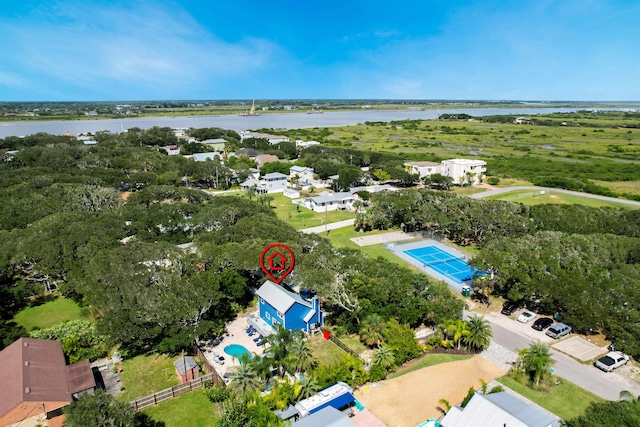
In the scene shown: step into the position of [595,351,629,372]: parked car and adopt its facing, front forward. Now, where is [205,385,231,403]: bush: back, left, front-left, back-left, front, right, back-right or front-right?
back

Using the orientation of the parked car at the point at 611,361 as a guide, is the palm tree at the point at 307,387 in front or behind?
behind

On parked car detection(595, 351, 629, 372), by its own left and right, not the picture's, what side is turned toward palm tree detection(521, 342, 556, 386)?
back

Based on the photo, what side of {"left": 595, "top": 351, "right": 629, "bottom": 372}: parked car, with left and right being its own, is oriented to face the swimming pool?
back

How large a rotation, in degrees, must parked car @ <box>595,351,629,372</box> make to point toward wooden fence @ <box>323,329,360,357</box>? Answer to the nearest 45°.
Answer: approximately 180°

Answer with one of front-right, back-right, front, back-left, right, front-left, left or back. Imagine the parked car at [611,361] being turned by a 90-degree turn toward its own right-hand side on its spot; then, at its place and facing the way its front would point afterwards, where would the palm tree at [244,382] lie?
right

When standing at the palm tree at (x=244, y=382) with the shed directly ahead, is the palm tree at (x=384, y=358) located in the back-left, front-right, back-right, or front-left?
back-right

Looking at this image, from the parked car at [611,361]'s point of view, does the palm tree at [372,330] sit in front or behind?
behind

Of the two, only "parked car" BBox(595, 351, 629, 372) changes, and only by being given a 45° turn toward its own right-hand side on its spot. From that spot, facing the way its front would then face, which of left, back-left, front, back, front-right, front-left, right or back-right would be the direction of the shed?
back-right

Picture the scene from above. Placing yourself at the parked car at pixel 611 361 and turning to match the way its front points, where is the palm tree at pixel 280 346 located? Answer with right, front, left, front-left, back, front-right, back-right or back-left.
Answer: back

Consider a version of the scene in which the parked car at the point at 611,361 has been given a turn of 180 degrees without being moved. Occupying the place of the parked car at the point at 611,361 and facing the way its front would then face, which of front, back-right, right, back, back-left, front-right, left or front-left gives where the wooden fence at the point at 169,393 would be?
front

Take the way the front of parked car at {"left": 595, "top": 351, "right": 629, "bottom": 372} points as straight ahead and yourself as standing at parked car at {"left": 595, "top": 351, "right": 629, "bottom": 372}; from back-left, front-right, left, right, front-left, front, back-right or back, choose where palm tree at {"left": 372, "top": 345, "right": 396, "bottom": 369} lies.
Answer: back
